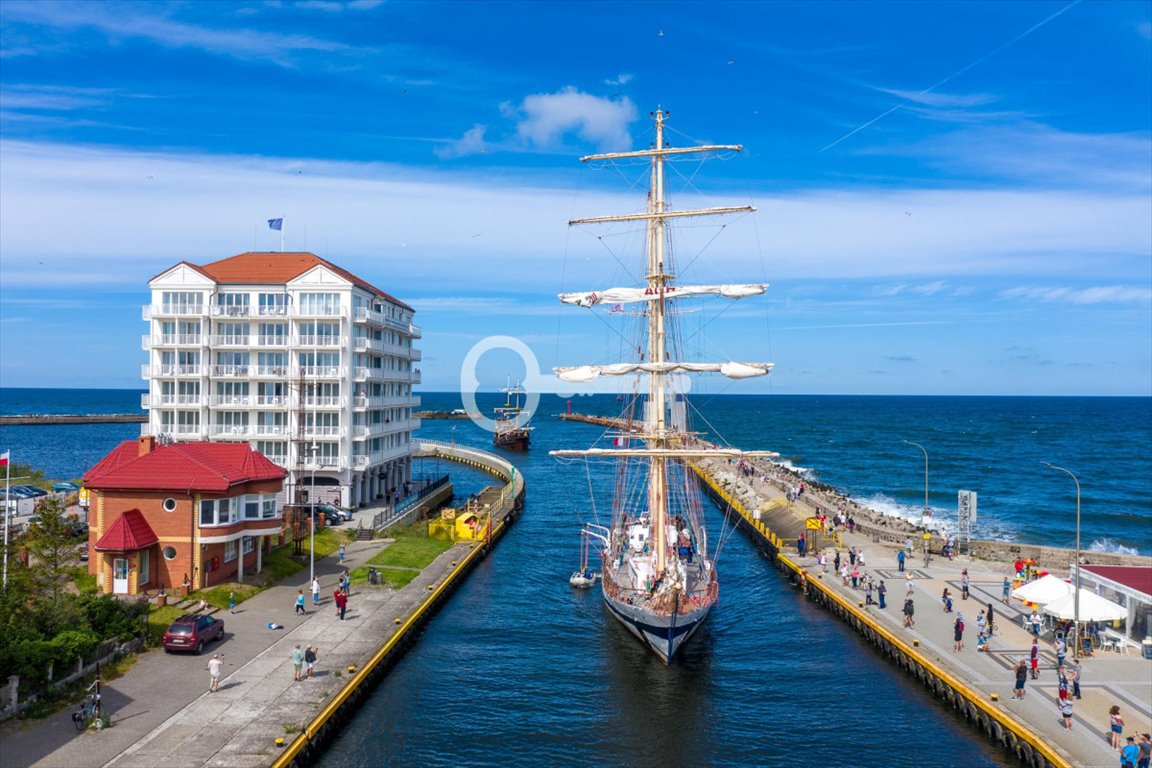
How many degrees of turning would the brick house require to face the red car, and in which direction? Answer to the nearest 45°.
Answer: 0° — it already faces it

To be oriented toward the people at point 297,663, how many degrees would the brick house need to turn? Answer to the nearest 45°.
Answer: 0° — it already faces them

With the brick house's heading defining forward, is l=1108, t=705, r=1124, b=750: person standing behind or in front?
in front

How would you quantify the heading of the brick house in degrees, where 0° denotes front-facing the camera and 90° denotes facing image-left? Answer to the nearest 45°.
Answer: approximately 0°

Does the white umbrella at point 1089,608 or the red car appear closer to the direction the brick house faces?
the red car

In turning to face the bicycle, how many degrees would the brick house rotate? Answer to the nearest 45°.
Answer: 0° — it already faces it

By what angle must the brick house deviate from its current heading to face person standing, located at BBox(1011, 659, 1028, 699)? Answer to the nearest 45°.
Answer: approximately 45° to its left

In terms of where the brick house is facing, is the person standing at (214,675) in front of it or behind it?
in front
